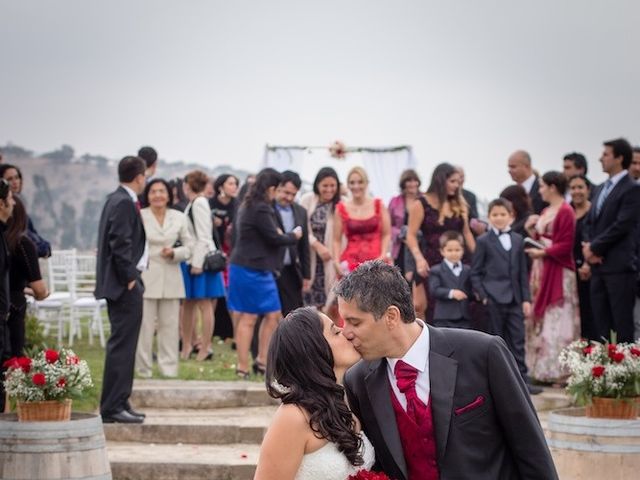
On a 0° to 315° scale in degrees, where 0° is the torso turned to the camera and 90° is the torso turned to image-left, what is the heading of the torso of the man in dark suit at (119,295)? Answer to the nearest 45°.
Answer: approximately 270°

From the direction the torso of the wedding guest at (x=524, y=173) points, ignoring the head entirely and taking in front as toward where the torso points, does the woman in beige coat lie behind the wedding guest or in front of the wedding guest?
in front

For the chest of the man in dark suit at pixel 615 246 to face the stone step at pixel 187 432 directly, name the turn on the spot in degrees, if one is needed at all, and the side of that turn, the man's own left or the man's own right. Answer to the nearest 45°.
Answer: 0° — they already face it

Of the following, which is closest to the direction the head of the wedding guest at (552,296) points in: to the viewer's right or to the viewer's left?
to the viewer's left

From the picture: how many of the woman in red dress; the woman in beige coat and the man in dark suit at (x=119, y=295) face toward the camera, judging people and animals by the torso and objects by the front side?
2

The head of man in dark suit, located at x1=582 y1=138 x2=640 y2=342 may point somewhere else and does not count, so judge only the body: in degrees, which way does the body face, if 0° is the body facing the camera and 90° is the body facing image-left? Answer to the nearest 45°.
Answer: approximately 45°
